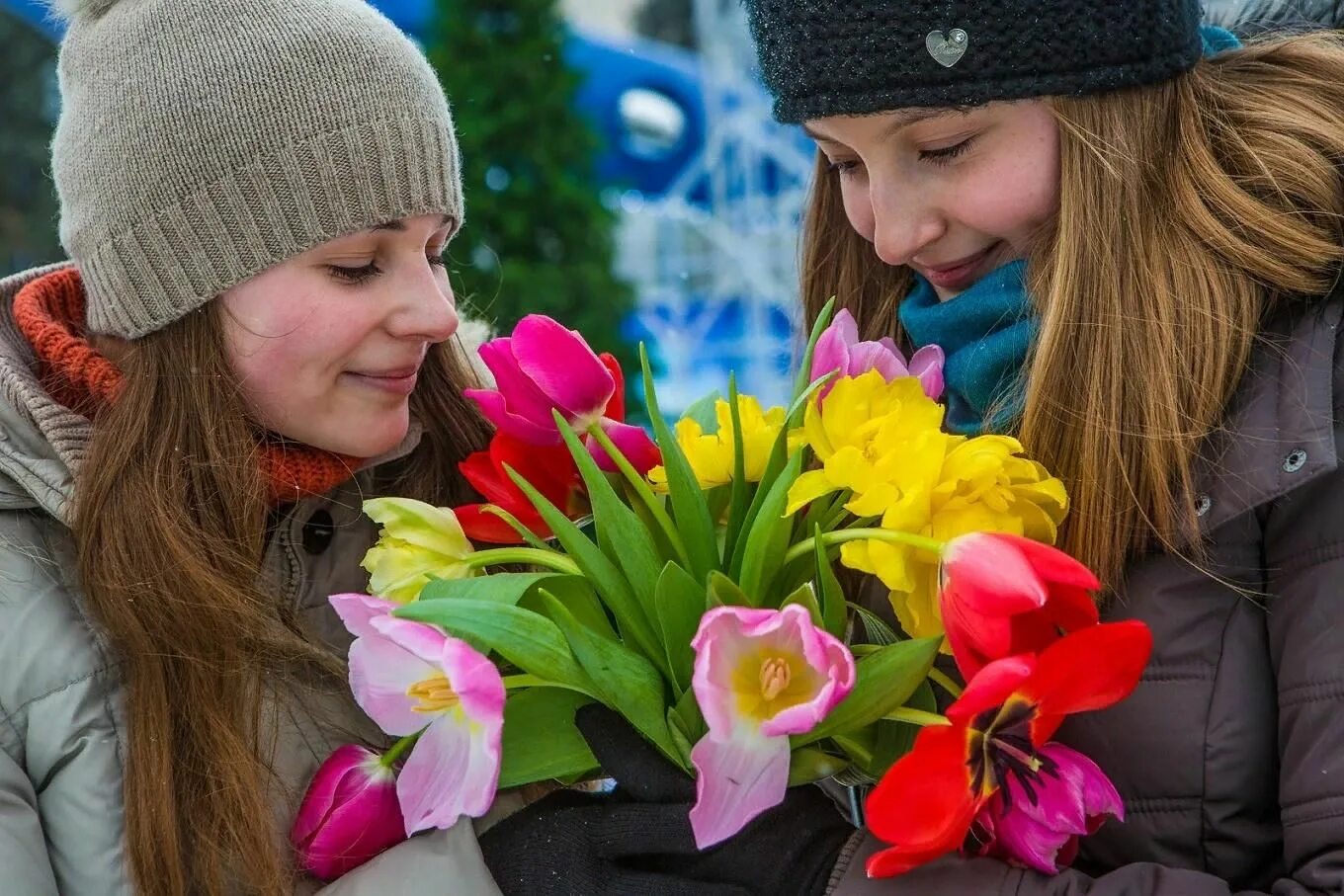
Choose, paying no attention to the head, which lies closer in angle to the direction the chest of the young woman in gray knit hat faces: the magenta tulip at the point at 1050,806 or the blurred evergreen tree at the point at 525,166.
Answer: the magenta tulip

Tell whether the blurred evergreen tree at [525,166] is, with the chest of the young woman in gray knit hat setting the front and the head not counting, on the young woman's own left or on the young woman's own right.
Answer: on the young woman's own left

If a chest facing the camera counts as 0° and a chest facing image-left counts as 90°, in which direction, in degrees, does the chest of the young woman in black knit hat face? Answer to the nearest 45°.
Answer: approximately 45°

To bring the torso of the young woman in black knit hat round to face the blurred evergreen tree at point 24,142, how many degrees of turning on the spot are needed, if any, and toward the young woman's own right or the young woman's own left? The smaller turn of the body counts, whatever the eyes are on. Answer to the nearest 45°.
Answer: approximately 90° to the young woman's own right

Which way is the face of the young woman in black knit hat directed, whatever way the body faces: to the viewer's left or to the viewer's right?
to the viewer's left

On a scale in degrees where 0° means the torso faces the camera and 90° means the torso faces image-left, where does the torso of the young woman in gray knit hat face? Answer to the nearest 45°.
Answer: approximately 315°

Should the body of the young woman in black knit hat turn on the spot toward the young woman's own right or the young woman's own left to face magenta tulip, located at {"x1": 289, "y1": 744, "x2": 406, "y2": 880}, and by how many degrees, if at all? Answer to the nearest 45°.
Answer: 0° — they already face it
